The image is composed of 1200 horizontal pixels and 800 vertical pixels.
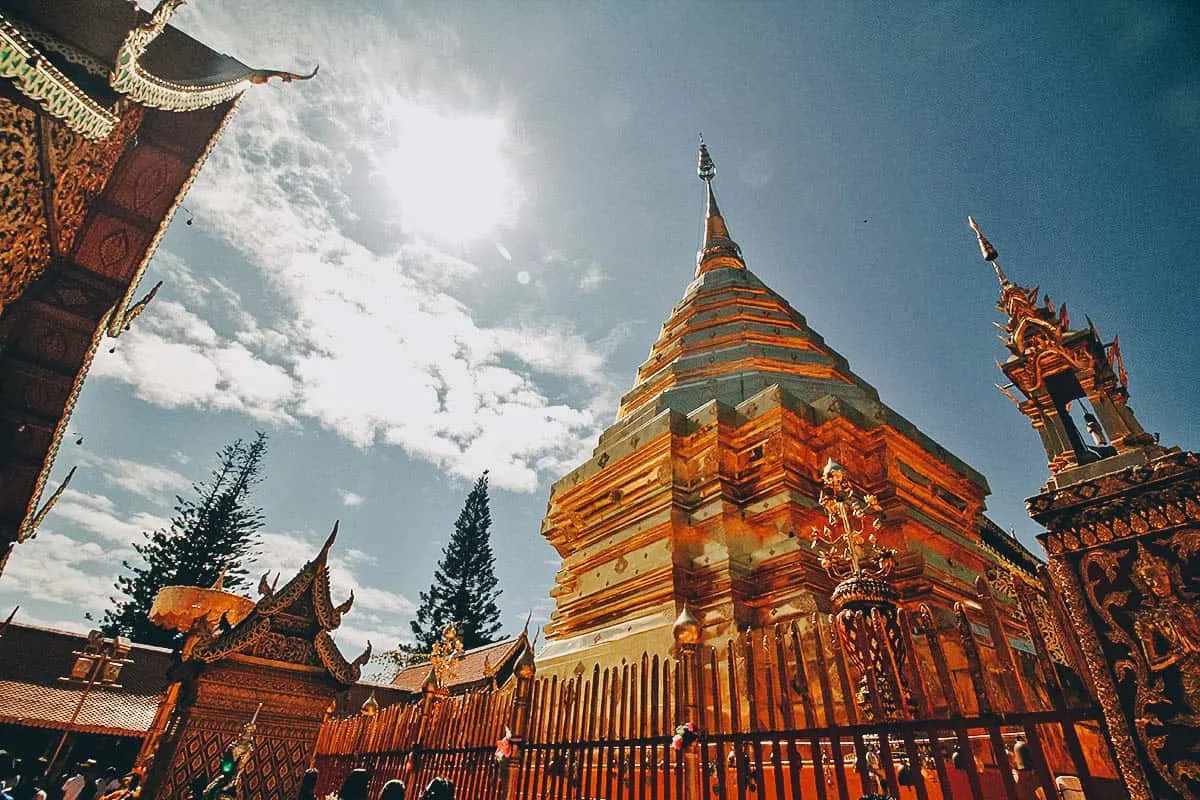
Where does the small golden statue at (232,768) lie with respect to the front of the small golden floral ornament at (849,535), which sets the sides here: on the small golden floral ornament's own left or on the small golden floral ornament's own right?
on the small golden floral ornament's own right

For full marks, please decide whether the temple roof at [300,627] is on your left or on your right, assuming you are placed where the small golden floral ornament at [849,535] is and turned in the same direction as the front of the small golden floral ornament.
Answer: on your right
